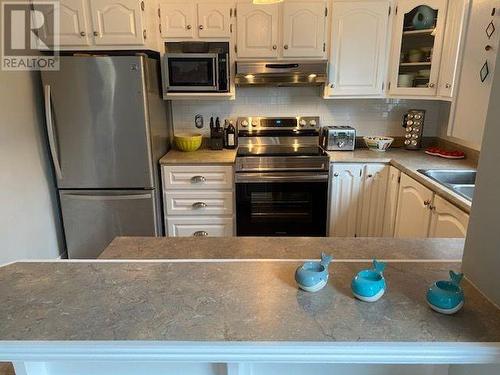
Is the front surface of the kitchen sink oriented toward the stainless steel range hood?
yes

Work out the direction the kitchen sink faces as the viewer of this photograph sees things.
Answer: facing to the left of the viewer

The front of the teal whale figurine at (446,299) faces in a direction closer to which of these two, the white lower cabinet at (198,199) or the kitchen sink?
the white lower cabinet

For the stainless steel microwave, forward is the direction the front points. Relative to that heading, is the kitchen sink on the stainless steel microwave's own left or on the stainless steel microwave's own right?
on the stainless steel microwave's own left

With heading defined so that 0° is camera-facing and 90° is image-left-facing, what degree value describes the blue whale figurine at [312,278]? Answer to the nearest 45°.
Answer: approximately 45°

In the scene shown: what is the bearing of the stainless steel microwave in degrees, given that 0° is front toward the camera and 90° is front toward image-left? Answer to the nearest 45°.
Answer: approximately 0°

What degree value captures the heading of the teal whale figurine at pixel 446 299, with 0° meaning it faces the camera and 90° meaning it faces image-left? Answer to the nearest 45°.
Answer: approximately 45°

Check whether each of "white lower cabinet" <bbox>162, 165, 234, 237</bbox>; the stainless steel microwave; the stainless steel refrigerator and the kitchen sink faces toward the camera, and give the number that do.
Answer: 3
